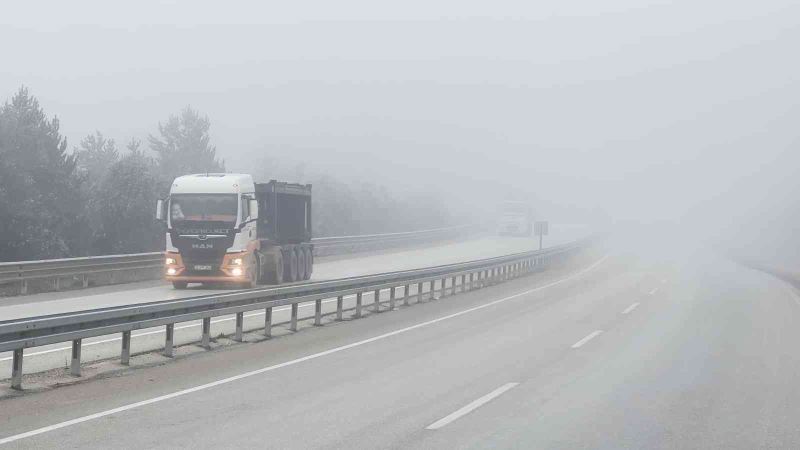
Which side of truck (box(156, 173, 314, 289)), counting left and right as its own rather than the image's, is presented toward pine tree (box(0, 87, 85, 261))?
right

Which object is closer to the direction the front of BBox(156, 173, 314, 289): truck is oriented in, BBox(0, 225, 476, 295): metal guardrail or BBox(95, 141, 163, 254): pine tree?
the metal guardrail

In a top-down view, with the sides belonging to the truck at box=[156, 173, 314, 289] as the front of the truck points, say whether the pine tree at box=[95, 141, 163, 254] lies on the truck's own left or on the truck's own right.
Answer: on the truck's own right

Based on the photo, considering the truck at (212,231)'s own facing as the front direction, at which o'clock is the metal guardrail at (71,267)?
The metal guardrail is roughly at 2 o'clock from the truck.

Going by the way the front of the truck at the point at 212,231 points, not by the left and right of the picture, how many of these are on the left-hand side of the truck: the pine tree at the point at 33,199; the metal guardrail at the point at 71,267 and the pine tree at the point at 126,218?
0

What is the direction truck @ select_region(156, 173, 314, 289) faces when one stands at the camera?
facing the viewer and to the left of the viewer

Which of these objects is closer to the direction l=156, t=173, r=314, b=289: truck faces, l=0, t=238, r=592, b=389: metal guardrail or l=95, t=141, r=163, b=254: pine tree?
the metal guardrail

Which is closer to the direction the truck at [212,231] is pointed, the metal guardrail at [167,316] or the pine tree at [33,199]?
the metal guardrail
